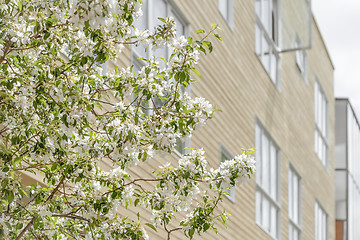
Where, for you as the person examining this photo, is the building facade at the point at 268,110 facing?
facing the viewer and to the right of the viewer

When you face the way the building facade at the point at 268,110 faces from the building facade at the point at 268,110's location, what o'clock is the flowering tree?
The flowering tree is roughly at 2 o'clock from the building facade.

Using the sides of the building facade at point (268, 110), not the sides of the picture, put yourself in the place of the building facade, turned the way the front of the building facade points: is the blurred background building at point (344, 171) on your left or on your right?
on your left
